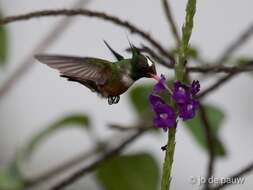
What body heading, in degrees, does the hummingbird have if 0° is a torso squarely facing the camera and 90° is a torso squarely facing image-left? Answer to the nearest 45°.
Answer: approximately 270°
